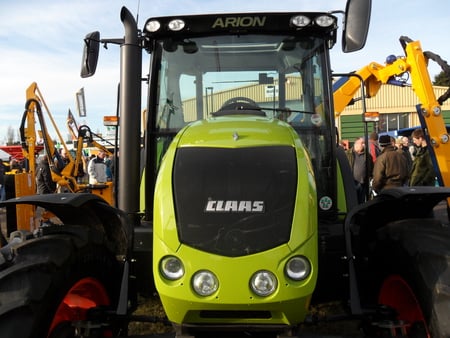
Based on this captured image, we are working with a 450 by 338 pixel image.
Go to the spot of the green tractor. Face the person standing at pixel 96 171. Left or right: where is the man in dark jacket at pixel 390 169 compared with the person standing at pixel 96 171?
right

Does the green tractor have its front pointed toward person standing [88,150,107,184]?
no

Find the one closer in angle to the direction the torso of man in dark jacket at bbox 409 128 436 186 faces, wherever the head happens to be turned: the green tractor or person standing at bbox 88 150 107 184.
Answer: the person standing

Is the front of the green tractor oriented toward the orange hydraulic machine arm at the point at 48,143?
no

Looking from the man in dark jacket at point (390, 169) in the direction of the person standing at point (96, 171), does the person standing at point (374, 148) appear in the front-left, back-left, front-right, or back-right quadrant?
front-right

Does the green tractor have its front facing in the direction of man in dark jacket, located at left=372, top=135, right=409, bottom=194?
no

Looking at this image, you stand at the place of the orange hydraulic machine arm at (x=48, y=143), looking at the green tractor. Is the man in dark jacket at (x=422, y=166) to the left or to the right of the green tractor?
left

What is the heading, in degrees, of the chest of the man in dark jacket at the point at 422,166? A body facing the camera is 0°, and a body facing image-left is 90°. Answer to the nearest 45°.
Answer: approximately 90°

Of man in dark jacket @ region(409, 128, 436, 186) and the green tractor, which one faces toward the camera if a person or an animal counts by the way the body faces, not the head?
the green tractor

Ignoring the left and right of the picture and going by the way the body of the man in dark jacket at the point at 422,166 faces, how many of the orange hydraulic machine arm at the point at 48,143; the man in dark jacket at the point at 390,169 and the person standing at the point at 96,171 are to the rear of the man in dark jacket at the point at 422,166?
0

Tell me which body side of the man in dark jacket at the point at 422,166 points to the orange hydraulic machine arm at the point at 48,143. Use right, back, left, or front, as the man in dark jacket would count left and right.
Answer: front

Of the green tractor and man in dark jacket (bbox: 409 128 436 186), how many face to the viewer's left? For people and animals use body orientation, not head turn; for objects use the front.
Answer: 1

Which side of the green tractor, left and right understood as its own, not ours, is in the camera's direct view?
front

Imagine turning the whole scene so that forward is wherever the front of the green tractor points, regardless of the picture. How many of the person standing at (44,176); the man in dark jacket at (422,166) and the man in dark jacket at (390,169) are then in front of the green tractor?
0

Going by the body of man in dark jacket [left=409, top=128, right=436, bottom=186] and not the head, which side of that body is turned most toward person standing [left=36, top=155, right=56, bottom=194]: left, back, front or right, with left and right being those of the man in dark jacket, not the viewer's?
front
